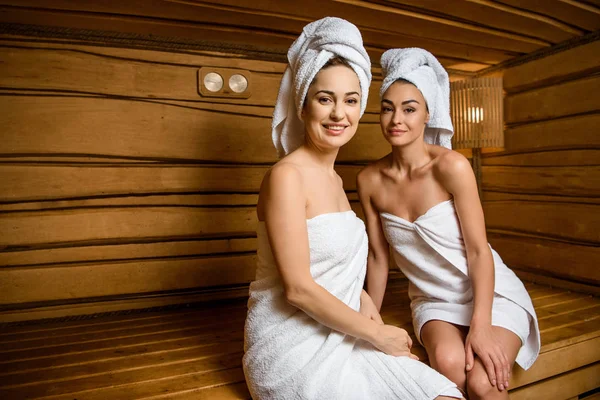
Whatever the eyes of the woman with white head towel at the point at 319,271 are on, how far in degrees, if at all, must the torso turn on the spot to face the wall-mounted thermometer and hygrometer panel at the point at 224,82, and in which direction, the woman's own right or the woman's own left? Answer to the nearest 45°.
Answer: approximately 180°

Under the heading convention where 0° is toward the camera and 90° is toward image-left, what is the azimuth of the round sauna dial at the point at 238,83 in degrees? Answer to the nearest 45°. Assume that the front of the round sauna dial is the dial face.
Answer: approximately 0°

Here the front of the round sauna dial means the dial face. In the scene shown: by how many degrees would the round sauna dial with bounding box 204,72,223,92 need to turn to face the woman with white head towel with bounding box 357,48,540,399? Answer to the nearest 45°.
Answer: approximately 45° to its left

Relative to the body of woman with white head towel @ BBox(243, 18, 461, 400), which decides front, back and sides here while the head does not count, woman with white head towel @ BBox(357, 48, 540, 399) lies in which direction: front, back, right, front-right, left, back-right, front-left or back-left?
left

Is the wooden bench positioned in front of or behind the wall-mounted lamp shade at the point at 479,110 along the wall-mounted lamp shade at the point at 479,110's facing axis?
in front

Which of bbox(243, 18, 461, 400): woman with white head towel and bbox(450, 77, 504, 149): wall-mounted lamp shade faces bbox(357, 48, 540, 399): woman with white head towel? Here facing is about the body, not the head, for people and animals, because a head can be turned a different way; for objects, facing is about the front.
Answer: the wall-mounted lamp shade

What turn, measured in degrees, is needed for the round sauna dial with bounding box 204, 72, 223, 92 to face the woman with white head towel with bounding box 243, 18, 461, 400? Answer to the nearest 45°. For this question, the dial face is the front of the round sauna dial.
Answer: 0° — it already faces them

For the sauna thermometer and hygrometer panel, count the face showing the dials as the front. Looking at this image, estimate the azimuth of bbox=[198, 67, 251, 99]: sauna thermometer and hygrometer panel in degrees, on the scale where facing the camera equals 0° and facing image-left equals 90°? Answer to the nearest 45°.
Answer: approximately 0°
